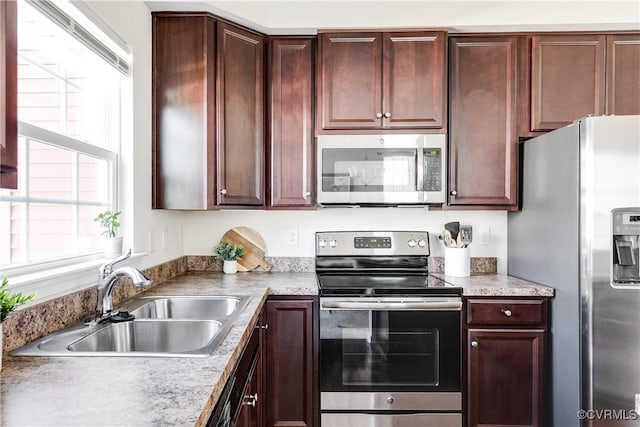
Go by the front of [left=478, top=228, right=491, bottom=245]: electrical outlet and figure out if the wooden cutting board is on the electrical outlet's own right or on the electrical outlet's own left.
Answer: on the electrical outlet's own right

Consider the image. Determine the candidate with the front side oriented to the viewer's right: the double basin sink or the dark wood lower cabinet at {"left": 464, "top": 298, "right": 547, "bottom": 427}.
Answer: the double basin sink

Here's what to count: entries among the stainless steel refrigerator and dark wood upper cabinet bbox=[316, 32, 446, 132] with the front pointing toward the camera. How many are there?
2

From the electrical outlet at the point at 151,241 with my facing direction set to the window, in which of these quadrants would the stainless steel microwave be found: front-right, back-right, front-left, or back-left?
back-left

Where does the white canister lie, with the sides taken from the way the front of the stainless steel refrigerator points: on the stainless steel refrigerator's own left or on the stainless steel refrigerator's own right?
on the stainless steel refrigerator's own right

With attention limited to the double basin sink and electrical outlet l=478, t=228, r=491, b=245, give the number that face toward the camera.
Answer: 1
